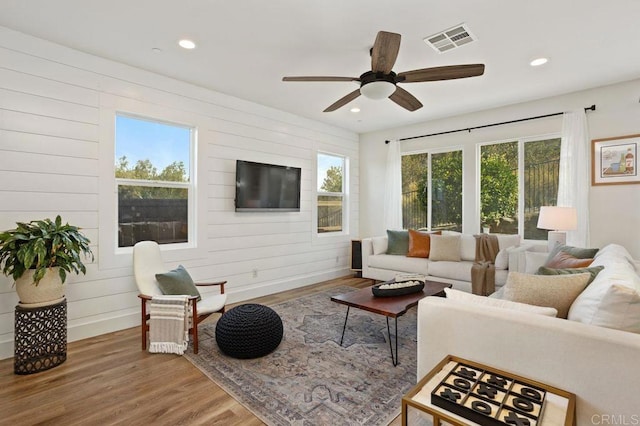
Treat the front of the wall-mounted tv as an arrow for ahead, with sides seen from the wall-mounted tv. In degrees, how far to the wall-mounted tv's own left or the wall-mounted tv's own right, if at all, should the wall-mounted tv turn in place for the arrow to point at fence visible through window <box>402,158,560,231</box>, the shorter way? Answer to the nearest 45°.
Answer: approximately 45° to the wall-mounted tv's own left

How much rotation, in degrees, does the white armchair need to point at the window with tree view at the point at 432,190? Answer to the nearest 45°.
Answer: approximately 45° to its left

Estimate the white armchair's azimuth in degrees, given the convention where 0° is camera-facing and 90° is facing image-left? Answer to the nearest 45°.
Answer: approximately 315°

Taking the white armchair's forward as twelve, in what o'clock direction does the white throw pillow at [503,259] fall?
The white throw pillow is roughly at 11 o'clock from the white armchair.

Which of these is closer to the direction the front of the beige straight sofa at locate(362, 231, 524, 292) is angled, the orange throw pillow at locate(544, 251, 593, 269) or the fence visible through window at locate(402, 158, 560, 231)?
the orange throw pillow

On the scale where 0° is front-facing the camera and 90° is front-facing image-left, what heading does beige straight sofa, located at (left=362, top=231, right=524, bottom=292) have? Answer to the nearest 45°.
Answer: approximately 45°

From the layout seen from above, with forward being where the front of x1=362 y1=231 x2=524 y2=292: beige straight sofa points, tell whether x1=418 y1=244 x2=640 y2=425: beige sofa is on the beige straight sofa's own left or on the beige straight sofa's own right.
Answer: on the beige straight sofa's own left

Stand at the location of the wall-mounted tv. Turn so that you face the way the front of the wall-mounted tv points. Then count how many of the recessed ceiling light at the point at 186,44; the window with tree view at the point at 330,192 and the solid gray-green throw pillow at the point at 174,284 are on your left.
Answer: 1
